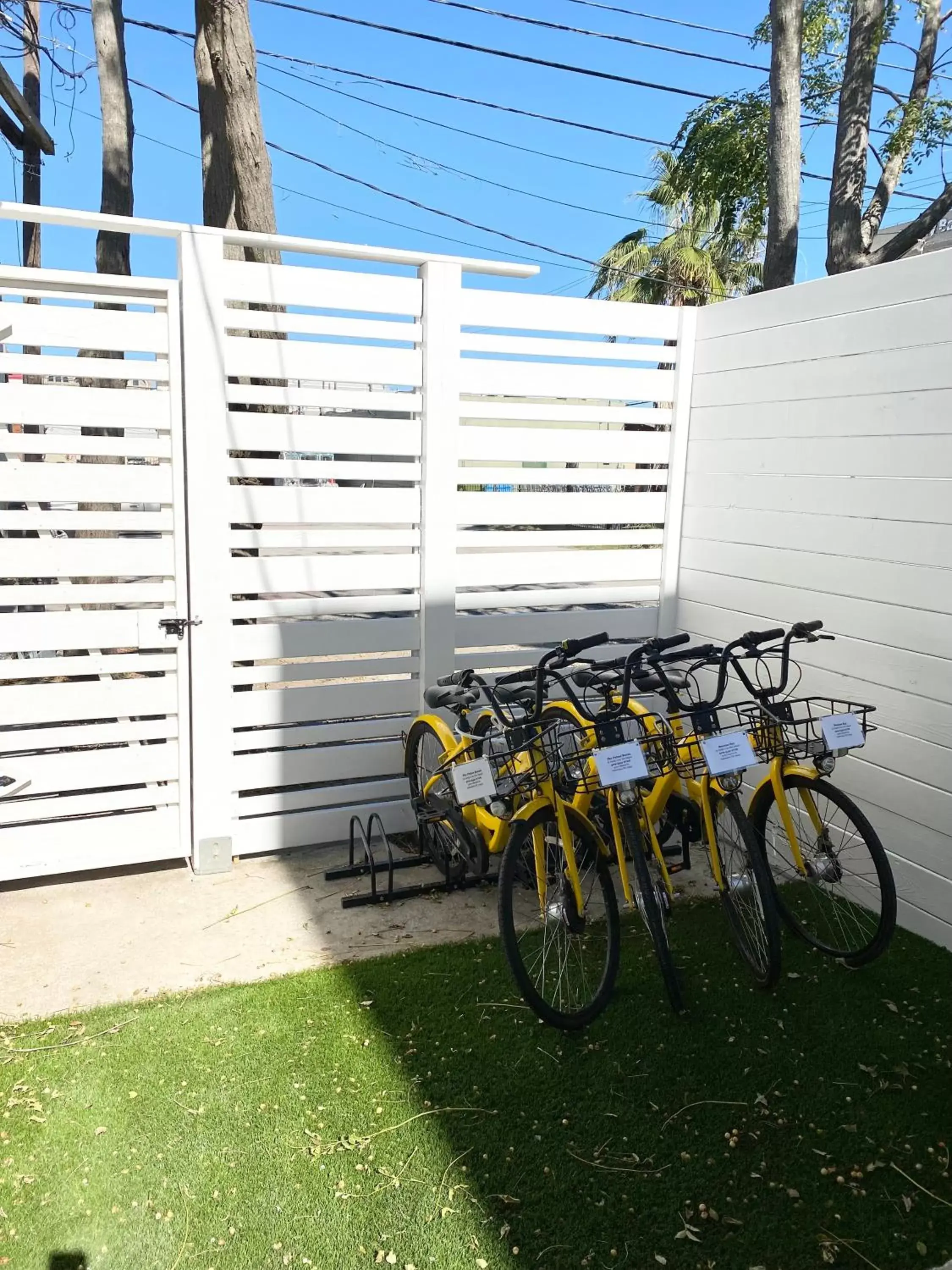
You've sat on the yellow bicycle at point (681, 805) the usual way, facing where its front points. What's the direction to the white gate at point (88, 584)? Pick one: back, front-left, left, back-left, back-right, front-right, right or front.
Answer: back-right

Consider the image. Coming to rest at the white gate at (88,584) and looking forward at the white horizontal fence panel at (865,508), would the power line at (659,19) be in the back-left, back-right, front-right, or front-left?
front-left

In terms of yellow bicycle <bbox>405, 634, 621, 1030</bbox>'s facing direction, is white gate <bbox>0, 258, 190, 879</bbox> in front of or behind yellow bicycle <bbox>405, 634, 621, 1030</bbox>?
behind

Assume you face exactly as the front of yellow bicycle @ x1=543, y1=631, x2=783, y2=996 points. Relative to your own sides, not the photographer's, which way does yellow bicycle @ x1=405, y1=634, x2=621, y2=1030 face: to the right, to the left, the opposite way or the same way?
the same way

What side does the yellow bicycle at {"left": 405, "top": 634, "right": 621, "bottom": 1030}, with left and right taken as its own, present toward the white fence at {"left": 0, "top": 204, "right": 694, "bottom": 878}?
back

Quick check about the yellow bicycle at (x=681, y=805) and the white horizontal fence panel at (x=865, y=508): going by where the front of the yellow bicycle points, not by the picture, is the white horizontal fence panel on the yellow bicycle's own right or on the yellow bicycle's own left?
on the yellow bicycle's own left

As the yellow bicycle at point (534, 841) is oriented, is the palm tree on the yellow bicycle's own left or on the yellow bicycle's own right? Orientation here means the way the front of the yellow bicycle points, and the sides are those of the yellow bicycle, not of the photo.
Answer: on the yellow bicycle's own left

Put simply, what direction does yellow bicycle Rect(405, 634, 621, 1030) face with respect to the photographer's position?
facing the viewer and to the right of the viewer

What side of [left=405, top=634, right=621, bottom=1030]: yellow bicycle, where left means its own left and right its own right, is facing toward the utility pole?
back

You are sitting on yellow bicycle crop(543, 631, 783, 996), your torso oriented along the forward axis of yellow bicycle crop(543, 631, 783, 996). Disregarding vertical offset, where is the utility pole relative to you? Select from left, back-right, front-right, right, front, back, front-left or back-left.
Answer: back

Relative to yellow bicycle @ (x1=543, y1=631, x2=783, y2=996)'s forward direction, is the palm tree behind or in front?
behind

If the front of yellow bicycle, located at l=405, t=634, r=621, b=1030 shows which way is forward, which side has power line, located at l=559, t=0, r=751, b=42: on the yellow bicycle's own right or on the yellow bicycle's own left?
on the yellow bicycle's own left

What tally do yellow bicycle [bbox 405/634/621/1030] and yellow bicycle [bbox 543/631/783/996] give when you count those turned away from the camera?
0

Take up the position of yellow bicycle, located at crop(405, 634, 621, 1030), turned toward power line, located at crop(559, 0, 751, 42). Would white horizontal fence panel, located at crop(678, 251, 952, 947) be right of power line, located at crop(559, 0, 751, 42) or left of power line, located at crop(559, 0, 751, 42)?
right
